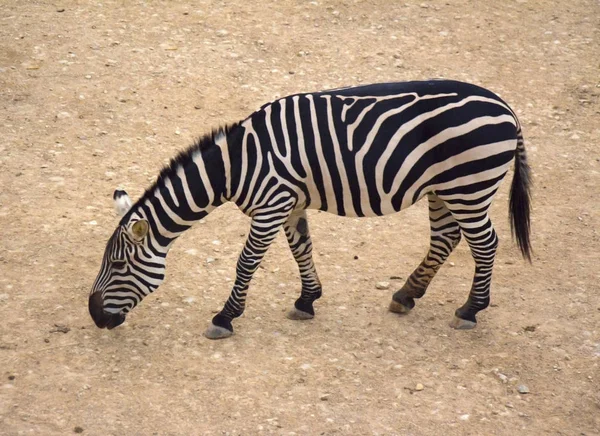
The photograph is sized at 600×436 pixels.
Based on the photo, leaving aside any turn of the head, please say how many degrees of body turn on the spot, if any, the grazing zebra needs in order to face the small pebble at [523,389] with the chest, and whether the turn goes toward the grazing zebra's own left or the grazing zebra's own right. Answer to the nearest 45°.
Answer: approximately 135° to the grazing zebra's own left

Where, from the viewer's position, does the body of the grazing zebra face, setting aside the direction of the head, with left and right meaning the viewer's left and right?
facing to the left of the viewer
